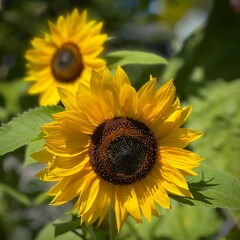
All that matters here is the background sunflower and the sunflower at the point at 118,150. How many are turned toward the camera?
2

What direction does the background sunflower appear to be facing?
toward the camera

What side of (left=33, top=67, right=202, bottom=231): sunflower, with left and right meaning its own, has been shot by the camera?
front

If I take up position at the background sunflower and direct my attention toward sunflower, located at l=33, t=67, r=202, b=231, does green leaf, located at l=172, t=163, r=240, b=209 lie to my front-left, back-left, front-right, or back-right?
front-left

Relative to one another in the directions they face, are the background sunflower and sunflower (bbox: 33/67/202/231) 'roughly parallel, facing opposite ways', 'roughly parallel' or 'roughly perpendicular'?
roughly parallel
